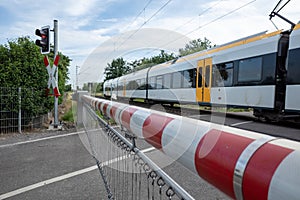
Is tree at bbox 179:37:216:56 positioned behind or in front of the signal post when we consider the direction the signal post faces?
behind

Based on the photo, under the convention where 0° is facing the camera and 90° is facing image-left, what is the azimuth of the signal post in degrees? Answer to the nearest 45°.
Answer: approximately 45°

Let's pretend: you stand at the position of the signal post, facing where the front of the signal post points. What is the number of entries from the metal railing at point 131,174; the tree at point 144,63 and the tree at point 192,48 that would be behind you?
2

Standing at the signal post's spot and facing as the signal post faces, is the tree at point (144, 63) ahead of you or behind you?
behind

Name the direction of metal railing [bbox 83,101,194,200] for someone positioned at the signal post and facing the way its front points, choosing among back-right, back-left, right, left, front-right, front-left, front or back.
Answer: front-left

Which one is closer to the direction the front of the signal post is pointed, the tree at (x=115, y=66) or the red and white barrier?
the red and white barrier

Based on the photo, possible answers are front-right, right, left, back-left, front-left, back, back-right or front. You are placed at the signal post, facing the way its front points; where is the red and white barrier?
front-left

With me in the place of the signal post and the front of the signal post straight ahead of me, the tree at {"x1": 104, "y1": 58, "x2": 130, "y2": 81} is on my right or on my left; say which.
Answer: on my left
